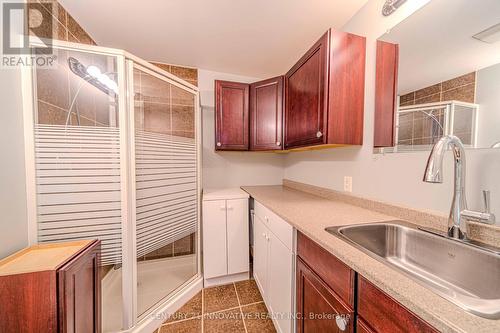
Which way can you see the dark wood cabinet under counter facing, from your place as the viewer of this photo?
facing the viewer and to the left of the viewer

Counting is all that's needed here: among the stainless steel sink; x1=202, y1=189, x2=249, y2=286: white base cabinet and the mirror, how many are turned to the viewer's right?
0

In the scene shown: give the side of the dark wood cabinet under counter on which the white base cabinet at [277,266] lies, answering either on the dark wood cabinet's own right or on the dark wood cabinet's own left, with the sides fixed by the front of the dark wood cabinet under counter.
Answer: on the dark wood cabinet's own right

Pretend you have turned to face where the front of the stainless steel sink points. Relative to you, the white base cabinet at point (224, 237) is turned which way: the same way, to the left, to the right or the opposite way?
to the left

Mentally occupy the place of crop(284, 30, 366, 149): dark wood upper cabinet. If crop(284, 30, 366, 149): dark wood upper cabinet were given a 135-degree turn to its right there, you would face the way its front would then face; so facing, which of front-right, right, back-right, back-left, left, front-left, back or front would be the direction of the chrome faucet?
back-right

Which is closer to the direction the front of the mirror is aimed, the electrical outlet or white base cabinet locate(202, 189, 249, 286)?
the white base cabinet

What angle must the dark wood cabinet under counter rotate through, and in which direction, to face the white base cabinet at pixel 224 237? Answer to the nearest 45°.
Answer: approximately 90° to its right

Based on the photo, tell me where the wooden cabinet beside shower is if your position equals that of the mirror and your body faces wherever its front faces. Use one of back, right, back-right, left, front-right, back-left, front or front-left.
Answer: front

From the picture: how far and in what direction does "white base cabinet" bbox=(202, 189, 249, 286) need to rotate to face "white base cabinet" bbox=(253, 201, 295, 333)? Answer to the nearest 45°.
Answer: approximately 45° to its left

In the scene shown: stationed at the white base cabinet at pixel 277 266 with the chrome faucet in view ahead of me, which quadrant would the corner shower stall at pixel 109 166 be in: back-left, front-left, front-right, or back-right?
back-right

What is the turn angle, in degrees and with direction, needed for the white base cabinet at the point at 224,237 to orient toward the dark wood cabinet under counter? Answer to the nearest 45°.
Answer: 0° — it already faces it

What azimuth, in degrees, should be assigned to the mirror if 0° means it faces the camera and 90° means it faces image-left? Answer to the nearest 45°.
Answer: approximately 45°

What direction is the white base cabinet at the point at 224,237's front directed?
toward the camera
